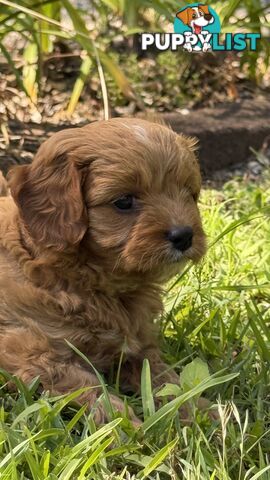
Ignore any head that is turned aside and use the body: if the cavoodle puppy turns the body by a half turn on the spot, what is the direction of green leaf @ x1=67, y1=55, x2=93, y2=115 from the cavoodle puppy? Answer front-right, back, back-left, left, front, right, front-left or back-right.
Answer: front-right

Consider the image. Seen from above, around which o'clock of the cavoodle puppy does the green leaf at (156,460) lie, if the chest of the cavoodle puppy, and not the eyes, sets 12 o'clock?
The green leaf is roughly at 1 o'clock from the cavoodle puppy.

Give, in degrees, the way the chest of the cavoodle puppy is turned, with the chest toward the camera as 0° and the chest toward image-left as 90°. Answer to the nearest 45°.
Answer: approximately 315°
